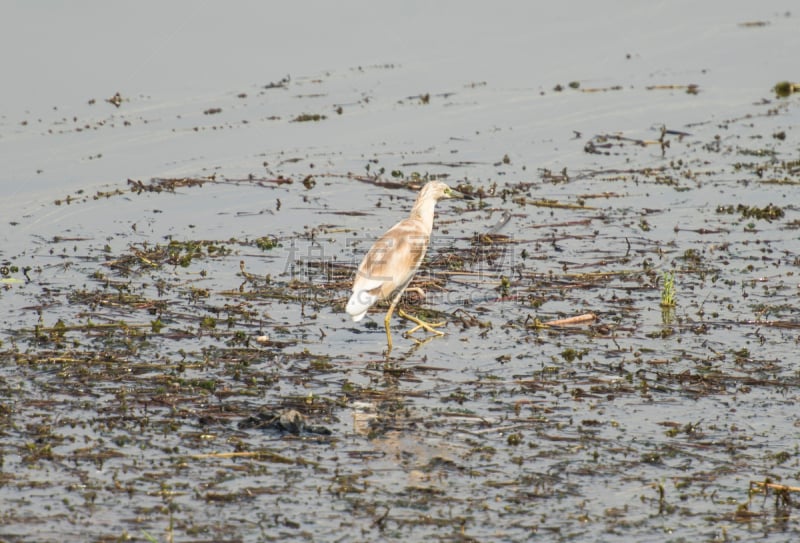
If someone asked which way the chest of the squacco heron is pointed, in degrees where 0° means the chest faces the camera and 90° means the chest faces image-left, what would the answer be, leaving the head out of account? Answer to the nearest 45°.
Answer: approximately 270°
